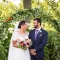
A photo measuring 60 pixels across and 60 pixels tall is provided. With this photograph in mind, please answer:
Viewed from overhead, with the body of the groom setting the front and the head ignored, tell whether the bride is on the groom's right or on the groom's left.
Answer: on the groom's right

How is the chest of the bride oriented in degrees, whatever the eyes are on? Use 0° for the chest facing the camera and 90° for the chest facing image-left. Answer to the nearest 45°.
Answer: approximately 315°

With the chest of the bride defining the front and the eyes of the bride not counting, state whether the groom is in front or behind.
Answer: in front

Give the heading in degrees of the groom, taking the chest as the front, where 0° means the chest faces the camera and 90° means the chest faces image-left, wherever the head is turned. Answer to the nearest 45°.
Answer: approximately 45°

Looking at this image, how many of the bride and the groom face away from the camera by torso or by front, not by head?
0
